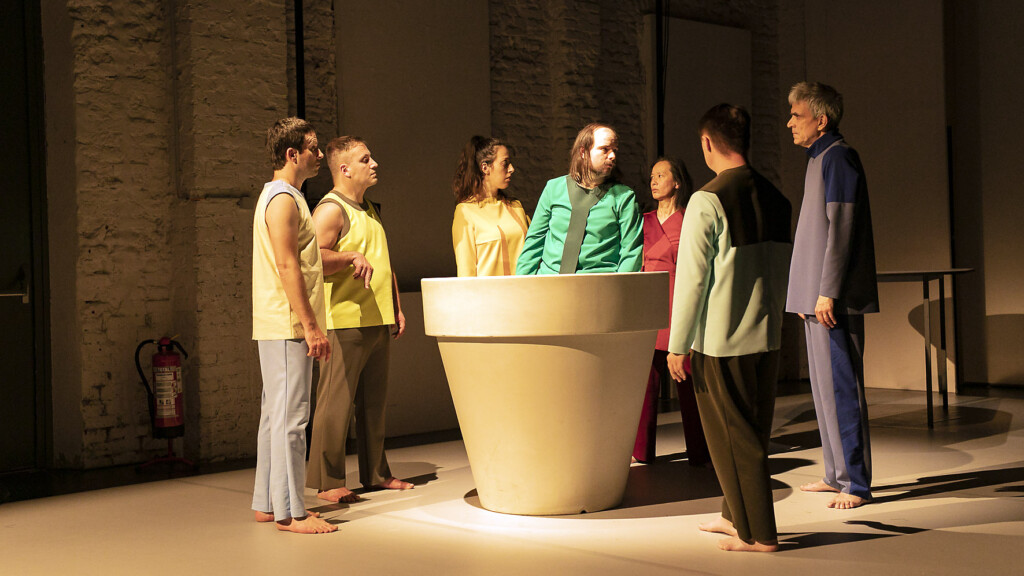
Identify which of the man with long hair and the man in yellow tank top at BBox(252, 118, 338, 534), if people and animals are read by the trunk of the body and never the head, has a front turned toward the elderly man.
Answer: the man in yellow tank top

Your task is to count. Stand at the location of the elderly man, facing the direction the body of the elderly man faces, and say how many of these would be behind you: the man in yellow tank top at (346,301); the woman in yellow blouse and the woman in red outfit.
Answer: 0

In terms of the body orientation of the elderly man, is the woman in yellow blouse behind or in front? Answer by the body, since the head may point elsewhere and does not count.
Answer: in front

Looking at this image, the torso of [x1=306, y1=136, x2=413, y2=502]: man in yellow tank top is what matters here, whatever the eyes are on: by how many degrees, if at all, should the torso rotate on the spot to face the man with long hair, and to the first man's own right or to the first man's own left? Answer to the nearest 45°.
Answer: approximately 45° to the first man's own left

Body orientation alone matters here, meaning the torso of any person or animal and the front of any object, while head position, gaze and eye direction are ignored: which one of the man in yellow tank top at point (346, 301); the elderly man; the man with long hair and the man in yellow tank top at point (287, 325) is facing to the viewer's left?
the elderly man

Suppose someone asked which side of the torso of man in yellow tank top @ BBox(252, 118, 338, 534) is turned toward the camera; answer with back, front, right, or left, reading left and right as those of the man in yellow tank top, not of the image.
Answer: right

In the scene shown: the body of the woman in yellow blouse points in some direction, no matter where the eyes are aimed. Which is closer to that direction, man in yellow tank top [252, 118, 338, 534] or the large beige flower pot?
the large beige flower pot

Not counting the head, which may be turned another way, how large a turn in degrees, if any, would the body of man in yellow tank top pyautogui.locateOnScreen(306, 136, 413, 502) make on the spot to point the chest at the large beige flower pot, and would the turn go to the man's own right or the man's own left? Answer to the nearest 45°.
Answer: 0° — they already face it

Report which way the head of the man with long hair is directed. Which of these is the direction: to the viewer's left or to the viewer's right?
to the viewer's right

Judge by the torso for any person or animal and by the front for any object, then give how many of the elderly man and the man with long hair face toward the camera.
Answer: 1

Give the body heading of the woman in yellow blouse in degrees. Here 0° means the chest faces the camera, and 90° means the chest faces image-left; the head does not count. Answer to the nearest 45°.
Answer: approximately 315°

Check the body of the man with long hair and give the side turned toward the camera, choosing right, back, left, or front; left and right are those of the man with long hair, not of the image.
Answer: front

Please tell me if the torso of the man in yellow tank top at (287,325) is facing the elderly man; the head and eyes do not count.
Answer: yes

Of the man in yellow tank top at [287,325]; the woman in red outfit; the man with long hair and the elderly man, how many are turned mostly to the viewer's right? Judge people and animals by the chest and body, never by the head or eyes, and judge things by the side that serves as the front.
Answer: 1

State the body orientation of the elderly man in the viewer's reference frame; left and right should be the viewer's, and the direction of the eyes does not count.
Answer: facing to the left of the viewer

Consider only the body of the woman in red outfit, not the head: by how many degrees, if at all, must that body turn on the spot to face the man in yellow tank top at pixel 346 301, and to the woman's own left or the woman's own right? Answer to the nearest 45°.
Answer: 0° — they already face them

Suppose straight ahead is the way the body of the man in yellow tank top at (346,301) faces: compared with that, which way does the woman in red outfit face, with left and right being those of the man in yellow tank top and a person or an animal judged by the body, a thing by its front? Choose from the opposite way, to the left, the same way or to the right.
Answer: to the right

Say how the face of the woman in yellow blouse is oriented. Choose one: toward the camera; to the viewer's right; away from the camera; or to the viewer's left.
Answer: to the viewer's right

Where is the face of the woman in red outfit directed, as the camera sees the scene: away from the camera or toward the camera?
toward the camera

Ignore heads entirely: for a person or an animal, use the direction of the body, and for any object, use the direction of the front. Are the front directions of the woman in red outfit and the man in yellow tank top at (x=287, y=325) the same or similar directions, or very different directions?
very different directions

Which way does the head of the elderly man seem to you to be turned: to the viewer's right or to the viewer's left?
to the viewer's left
